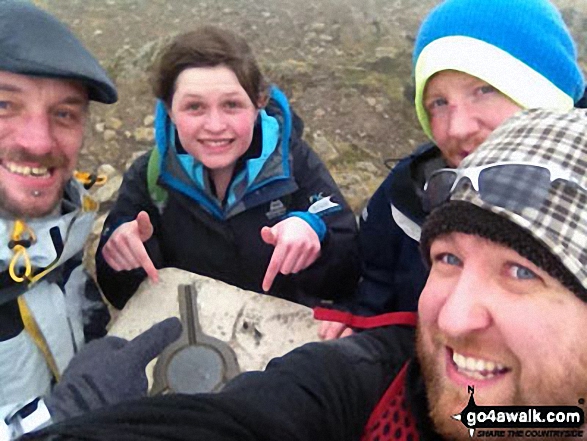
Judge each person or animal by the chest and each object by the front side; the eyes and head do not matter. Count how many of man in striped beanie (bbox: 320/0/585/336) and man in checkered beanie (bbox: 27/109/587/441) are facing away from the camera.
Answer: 0

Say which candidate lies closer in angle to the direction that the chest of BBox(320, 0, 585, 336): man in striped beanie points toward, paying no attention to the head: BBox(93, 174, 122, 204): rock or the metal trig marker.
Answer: the metal trig marker

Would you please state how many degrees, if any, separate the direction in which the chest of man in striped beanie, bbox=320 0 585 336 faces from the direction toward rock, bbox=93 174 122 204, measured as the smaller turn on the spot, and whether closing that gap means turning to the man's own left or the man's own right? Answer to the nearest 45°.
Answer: approximately 90° to the man's own right

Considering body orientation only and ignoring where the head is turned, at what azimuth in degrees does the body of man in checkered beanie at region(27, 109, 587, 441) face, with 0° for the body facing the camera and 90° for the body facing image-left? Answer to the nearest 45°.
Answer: approximately 45°

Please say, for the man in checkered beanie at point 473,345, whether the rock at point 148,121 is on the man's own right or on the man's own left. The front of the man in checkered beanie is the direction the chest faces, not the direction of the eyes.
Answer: on the man's own right

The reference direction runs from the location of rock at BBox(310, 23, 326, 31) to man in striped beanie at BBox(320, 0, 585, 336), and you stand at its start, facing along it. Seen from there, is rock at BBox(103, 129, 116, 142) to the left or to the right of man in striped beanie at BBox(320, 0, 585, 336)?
right

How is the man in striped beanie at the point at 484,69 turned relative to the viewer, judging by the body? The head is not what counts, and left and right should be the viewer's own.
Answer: facing the viewer and to the left of the viewer

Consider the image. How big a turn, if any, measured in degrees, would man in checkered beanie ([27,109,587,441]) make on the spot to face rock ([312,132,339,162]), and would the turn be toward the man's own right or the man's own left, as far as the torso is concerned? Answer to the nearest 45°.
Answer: approximately 135° to the man's own right

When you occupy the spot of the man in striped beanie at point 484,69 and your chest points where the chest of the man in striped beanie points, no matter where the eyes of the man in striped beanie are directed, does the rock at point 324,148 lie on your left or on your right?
on your right

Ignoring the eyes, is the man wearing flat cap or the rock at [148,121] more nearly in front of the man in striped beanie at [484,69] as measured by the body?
the man wearing flat cap
